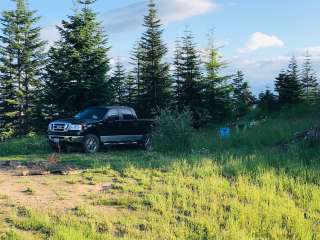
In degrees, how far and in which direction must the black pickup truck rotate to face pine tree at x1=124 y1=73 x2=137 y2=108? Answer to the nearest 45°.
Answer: approximately 135° to its right

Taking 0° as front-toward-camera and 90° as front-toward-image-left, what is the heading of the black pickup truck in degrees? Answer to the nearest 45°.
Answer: approximately 45°

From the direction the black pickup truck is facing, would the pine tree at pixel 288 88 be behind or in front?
behind

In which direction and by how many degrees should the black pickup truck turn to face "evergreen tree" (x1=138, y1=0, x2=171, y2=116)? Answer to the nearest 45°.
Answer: approximately 135° to its right

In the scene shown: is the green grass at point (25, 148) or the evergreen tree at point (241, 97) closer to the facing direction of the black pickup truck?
the green grass

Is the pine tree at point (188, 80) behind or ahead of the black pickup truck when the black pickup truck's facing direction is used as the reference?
behind

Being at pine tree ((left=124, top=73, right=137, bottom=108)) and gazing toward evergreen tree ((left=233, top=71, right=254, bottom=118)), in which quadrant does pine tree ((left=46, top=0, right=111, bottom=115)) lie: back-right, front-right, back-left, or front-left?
back-right

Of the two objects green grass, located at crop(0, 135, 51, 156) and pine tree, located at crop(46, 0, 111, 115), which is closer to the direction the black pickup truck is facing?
the green grass

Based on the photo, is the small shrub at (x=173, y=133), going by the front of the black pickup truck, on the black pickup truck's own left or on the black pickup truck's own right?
on the black pickup truck's own left

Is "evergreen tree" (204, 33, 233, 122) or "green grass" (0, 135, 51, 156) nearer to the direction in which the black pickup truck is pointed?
the green grass

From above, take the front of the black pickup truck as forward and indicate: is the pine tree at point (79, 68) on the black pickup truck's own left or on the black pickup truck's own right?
on the black pickup truck's own right

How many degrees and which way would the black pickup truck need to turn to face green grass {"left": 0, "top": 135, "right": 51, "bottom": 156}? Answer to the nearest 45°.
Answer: approximately 90° to its right
